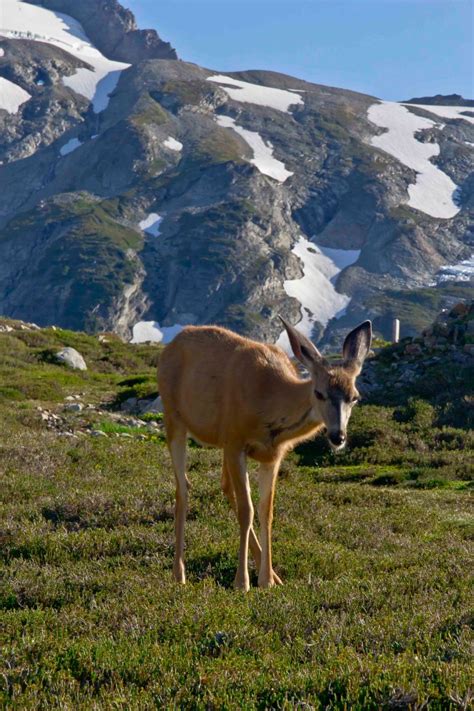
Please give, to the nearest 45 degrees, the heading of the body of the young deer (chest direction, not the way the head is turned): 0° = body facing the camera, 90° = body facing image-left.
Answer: approximately 315°

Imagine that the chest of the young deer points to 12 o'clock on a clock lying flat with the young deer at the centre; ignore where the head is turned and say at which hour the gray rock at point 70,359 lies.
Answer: The gray rock is roughly at 7 o'clock from the young deer.

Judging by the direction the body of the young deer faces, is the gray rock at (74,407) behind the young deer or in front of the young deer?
behind
